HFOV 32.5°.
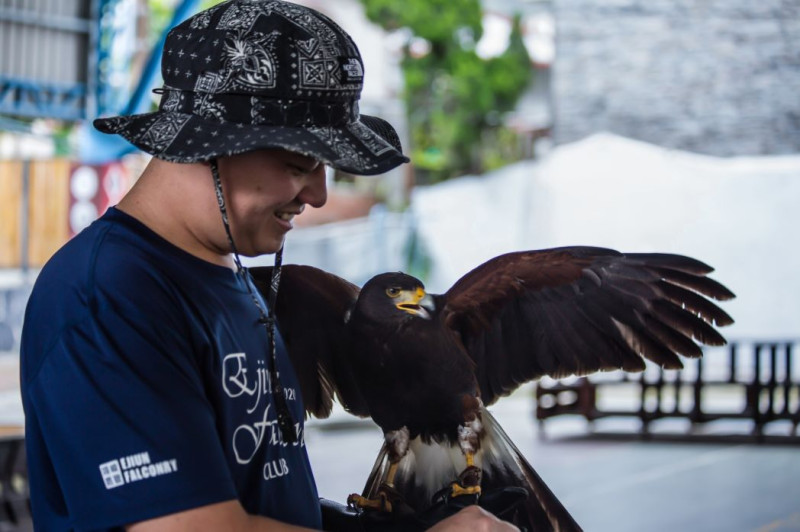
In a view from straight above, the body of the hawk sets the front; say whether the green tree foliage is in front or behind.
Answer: behind

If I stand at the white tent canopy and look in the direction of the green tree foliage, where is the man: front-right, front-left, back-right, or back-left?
back-left

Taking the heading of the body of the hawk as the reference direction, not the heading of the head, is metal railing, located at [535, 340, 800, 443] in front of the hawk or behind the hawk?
behind

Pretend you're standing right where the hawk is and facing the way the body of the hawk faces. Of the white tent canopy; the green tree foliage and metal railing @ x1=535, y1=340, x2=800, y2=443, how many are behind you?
3

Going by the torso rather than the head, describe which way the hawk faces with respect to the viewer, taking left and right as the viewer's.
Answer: facing the viewer

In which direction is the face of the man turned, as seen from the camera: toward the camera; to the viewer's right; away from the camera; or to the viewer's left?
to the viewer's right

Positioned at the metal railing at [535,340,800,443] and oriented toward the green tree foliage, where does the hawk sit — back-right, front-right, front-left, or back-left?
back-left

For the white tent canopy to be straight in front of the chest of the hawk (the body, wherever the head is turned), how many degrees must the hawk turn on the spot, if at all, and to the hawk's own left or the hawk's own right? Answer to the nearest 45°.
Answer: approximately 180°
